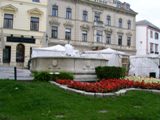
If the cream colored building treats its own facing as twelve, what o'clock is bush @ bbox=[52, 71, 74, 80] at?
The bush is roughly at 12 o'clock from the cream colored building.

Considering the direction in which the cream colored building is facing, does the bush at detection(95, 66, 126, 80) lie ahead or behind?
ahead

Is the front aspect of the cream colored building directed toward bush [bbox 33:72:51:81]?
yes

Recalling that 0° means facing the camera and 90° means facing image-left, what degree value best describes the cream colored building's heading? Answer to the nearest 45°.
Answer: approximately 0°

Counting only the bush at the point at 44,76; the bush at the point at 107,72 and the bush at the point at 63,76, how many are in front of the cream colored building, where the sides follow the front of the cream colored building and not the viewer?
3
